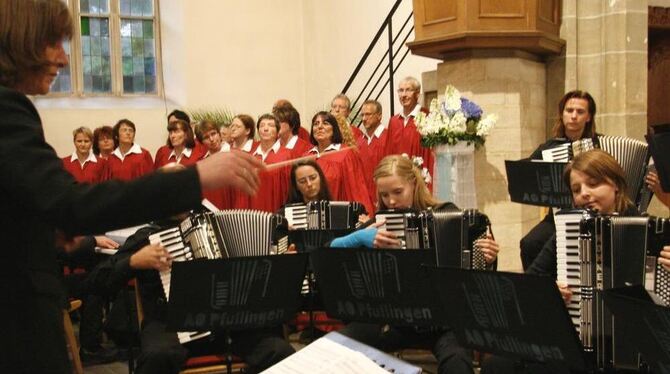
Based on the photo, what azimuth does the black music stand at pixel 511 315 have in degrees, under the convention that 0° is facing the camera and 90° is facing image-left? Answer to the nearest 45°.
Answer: approximately 225°

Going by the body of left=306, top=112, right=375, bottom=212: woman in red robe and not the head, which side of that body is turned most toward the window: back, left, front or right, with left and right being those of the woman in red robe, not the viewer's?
right

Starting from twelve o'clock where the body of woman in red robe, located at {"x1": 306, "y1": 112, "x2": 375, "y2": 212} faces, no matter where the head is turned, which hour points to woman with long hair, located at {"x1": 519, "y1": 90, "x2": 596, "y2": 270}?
The woman with long hair is roughly at 9 o'clock from the woman in red robe.

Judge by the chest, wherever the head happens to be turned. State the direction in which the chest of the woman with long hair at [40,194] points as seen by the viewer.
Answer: to the viewer's right

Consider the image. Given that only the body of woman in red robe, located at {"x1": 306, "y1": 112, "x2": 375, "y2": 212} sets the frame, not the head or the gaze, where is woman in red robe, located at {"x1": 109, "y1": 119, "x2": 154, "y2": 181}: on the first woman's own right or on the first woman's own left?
on the first woman's own right

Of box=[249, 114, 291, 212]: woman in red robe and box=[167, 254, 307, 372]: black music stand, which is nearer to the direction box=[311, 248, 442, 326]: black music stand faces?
the woman in red robe

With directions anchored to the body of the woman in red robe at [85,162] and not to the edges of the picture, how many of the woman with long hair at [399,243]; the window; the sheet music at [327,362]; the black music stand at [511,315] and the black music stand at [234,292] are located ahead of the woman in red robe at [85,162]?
4

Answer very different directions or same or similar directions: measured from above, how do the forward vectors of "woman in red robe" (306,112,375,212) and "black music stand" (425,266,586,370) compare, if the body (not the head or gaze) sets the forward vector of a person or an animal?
very different directions

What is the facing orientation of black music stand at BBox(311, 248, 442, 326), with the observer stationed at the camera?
facing away from the viewer

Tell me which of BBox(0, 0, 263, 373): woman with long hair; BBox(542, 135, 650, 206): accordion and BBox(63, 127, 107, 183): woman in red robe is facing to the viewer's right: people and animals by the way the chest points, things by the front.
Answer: the woman with long hair

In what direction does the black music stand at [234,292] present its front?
away from the camera
